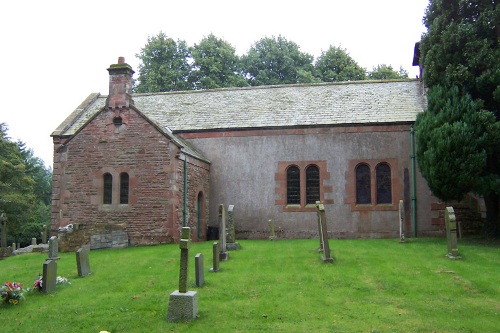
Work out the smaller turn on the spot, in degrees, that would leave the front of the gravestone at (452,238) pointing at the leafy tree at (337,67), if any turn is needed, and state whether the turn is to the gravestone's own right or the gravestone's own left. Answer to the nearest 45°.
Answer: approximately 90° to the gravestone's own right

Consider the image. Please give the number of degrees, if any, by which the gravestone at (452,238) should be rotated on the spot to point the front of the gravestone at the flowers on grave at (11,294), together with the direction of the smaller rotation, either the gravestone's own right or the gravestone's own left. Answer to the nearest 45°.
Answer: approximately 45° to the gravestone's own left

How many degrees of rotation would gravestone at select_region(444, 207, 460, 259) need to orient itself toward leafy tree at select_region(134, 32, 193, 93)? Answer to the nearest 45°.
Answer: approximately 45° to its right

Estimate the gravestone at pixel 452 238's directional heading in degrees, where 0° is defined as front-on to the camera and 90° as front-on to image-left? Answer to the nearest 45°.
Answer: approximately 90°

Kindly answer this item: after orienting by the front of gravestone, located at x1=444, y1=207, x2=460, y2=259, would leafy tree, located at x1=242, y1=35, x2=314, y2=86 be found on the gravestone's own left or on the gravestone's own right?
on the gravestone's own right

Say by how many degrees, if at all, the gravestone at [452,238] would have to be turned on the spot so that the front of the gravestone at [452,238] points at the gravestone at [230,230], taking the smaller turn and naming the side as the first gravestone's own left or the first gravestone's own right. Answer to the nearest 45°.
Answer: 0° — it already faces it

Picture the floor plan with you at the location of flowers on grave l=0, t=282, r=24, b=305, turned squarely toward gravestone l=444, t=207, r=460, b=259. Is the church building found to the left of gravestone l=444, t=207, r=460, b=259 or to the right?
left
